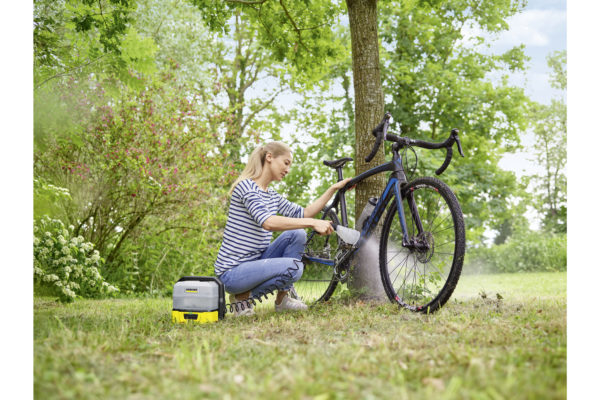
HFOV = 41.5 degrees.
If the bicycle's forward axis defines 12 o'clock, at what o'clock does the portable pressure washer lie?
The portable pressure washer is roughly at 4 o'clock from the bicycle.

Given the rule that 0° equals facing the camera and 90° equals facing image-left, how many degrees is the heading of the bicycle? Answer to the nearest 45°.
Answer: approximately 315°

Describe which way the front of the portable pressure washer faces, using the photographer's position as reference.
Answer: facing the viewer

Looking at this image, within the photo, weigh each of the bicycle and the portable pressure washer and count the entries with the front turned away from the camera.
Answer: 0

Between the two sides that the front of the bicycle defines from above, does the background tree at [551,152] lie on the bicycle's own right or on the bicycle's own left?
on the bicycle's own left

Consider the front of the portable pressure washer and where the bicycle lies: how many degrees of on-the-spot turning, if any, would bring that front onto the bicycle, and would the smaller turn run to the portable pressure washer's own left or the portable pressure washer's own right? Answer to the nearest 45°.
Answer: approximately 90° to the portable pressure washer's own left

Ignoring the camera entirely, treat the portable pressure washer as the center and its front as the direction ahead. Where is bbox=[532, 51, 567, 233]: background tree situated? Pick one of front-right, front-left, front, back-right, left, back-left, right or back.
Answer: back-left

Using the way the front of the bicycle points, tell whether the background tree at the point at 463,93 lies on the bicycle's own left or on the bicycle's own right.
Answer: on the bicycle's own left

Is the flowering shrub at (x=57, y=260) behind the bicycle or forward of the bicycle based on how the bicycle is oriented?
behind
